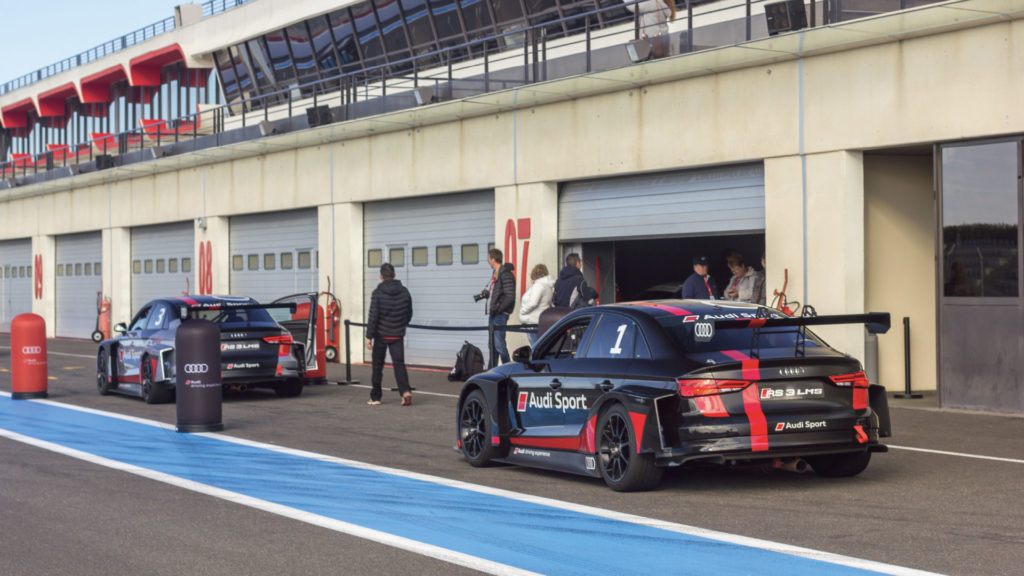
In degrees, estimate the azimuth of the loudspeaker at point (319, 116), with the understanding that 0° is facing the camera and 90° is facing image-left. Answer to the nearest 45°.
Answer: approximately 45°

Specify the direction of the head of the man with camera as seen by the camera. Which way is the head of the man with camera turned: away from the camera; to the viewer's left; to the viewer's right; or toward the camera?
to the viewer's left

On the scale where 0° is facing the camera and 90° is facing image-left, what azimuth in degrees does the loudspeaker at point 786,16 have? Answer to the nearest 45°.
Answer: approximately 45°

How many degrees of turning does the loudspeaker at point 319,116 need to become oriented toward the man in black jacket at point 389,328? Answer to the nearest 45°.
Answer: approximately 45° to its left

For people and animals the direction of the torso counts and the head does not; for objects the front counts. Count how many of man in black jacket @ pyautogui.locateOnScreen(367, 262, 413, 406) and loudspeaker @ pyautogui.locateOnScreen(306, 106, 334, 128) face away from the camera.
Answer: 1

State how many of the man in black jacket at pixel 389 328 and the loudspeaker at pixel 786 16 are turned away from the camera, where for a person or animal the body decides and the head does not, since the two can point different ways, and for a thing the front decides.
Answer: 1

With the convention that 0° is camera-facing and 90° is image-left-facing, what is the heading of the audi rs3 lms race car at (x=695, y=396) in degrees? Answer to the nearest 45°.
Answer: approximately 135°

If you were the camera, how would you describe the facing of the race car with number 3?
facing away from the viewer and to the left of the viewer

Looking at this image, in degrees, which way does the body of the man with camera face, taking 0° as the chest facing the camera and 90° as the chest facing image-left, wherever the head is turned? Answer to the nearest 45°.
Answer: approximately 90°

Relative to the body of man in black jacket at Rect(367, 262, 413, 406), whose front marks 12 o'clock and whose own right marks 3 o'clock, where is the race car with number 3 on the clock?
The race car with number 3 is roughly at 10 o'clock from the man in black jacket.

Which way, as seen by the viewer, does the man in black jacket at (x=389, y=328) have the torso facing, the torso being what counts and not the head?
away from the camera

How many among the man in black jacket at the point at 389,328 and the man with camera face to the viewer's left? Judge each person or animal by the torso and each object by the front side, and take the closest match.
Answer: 1
